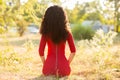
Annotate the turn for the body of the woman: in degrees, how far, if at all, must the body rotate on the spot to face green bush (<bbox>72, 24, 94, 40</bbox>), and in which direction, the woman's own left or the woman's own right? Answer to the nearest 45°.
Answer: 0° — they already face it

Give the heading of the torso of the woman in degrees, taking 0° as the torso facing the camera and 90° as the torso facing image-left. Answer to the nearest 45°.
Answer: approximately 180°

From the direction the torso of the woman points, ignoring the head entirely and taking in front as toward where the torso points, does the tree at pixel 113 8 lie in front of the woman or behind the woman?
in front

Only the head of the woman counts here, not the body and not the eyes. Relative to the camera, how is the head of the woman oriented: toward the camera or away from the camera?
away from the camera
